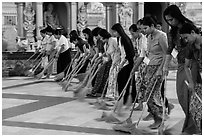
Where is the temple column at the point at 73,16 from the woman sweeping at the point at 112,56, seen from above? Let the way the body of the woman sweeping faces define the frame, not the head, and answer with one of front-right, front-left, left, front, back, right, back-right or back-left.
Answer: back-right

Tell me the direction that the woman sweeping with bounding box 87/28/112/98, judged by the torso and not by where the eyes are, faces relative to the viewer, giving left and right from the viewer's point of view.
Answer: facing to the left of the viewer

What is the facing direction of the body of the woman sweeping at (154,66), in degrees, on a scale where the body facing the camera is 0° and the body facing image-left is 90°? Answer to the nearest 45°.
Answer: approximately 45°

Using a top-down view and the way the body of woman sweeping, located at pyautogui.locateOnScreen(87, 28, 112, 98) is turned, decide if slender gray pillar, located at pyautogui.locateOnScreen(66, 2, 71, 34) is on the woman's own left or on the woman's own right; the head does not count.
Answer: on the woman's own right

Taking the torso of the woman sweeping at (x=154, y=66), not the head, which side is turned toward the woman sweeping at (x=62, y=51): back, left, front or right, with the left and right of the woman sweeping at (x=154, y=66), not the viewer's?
right

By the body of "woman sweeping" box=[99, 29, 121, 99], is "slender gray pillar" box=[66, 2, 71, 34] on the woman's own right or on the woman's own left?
on the woman's own right

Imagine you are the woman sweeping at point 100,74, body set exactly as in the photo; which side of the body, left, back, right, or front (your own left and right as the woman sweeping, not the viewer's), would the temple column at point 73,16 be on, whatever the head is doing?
right
